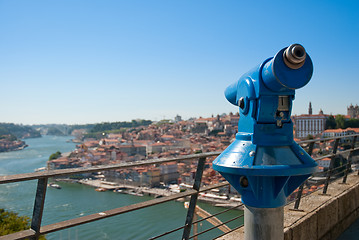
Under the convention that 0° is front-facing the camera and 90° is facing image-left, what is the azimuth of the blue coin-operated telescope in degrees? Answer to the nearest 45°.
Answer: approximately 135°

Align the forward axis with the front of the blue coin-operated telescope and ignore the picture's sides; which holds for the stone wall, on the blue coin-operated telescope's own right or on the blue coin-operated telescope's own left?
on the blue coin-operated telescope's own right
